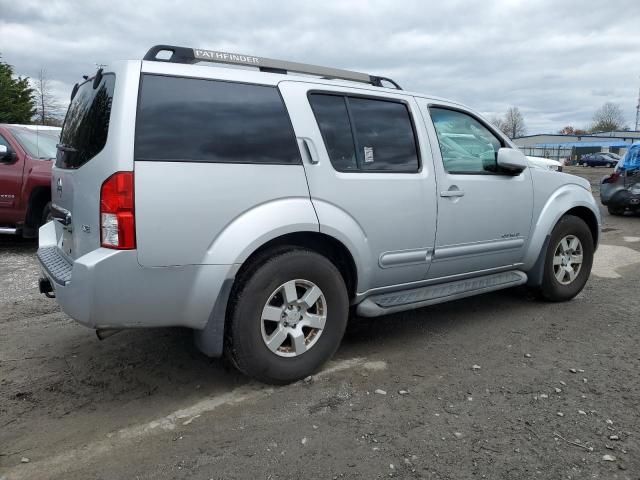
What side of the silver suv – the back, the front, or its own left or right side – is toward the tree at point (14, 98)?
left

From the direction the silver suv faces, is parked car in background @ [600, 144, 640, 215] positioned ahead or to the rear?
ahead

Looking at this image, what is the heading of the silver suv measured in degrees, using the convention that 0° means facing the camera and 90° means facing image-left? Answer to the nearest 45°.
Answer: approximately 225°

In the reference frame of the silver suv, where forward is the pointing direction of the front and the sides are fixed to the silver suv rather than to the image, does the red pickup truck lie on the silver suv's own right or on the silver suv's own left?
on the silver suv's own left
